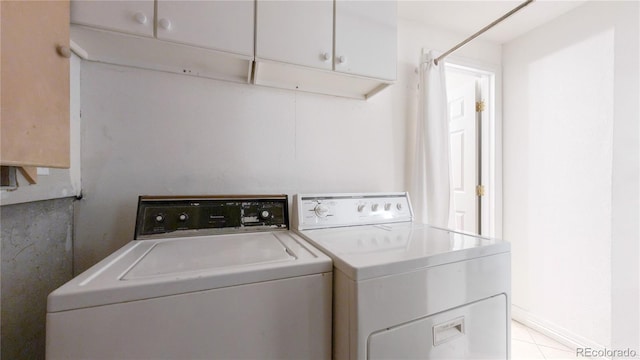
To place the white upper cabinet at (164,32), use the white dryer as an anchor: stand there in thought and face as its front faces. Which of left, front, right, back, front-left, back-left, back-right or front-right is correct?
back-right

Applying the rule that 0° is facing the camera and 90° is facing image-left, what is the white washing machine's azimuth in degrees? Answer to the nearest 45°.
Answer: approximately 0°

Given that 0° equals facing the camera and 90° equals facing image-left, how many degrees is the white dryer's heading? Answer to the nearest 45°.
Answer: approximately 315°

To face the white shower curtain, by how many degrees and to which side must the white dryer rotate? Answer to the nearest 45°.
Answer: approximately 135° to its left

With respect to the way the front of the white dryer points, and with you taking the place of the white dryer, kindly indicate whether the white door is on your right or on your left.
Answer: on your left

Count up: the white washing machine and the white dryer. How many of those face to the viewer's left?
0

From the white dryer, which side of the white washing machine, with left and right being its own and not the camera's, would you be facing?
left
